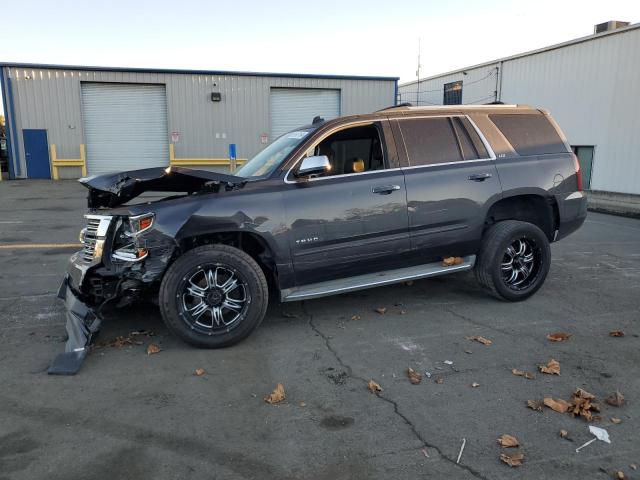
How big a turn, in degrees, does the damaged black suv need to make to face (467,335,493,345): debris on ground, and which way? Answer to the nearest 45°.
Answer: approximately 135° to its left

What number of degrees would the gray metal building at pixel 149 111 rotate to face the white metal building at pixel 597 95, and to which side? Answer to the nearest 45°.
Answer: approximately 45° to its left

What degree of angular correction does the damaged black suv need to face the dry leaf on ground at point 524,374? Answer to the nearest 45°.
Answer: approximately 90° to its left

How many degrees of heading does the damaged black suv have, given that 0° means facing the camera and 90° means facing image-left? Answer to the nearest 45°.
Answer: approximately 45°

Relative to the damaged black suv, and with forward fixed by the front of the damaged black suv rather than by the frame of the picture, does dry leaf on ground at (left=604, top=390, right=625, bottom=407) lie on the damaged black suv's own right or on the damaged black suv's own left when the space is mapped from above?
on the damaged black suv's own left

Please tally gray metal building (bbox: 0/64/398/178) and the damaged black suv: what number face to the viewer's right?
0

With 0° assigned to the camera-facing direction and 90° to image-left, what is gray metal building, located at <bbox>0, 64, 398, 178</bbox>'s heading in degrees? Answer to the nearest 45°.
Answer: approximately 0°

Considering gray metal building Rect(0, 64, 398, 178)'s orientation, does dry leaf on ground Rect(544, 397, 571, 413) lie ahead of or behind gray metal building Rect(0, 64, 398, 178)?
ahead

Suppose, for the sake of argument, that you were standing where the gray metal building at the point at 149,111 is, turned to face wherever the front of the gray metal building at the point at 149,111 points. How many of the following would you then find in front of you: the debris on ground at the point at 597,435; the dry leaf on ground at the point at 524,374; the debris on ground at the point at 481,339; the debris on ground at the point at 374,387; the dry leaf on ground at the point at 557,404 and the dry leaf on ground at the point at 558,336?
6

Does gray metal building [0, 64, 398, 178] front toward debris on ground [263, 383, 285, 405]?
yes

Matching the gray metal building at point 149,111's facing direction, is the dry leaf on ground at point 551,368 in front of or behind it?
in front

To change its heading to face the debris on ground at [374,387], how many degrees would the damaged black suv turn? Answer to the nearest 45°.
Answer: approximately 45° to its left
